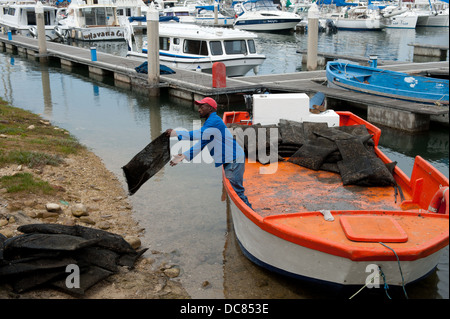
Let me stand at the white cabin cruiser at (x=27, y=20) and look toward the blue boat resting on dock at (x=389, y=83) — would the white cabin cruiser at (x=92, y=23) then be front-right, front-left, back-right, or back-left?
front-left

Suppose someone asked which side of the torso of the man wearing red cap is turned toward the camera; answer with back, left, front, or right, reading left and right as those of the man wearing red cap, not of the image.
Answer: left

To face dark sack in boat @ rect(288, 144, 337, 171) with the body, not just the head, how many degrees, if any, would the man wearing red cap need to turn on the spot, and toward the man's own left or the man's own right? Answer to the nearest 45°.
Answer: approximately 135° to the man's own right

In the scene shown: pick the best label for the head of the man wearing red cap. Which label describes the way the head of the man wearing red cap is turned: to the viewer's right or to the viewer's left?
to the viewer's left

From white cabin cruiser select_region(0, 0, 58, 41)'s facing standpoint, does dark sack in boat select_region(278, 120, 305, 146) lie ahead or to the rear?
to the rear

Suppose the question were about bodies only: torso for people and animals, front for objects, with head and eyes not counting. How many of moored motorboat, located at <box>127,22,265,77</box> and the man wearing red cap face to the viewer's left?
1

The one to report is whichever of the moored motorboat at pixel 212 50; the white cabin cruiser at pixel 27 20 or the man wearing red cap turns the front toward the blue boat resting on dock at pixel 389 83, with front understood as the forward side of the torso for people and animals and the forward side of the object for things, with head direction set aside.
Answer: the moored motorboat at pixel 212 50
